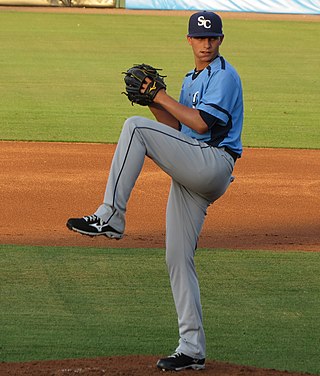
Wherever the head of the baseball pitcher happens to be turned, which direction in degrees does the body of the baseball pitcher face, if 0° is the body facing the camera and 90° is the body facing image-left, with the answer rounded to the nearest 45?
approximately 90°
